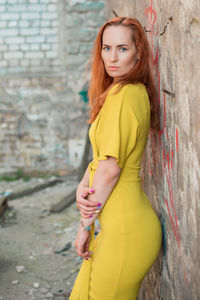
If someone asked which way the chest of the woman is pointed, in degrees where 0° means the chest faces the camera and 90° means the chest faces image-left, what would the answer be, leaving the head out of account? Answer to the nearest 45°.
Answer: approximately 90°
